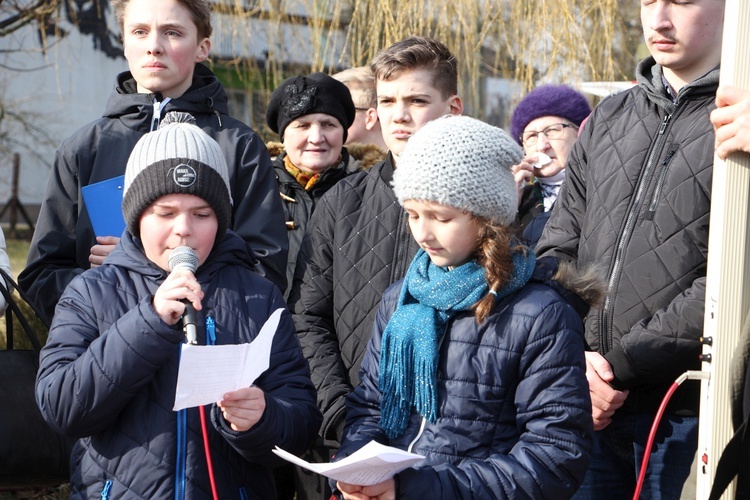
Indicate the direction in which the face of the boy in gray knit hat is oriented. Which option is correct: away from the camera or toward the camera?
toward the camera

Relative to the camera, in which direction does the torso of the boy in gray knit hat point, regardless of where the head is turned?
toward the camera

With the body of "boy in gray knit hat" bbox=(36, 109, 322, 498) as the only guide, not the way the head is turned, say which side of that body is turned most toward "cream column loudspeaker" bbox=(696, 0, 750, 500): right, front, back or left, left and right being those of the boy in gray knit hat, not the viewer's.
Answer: left
